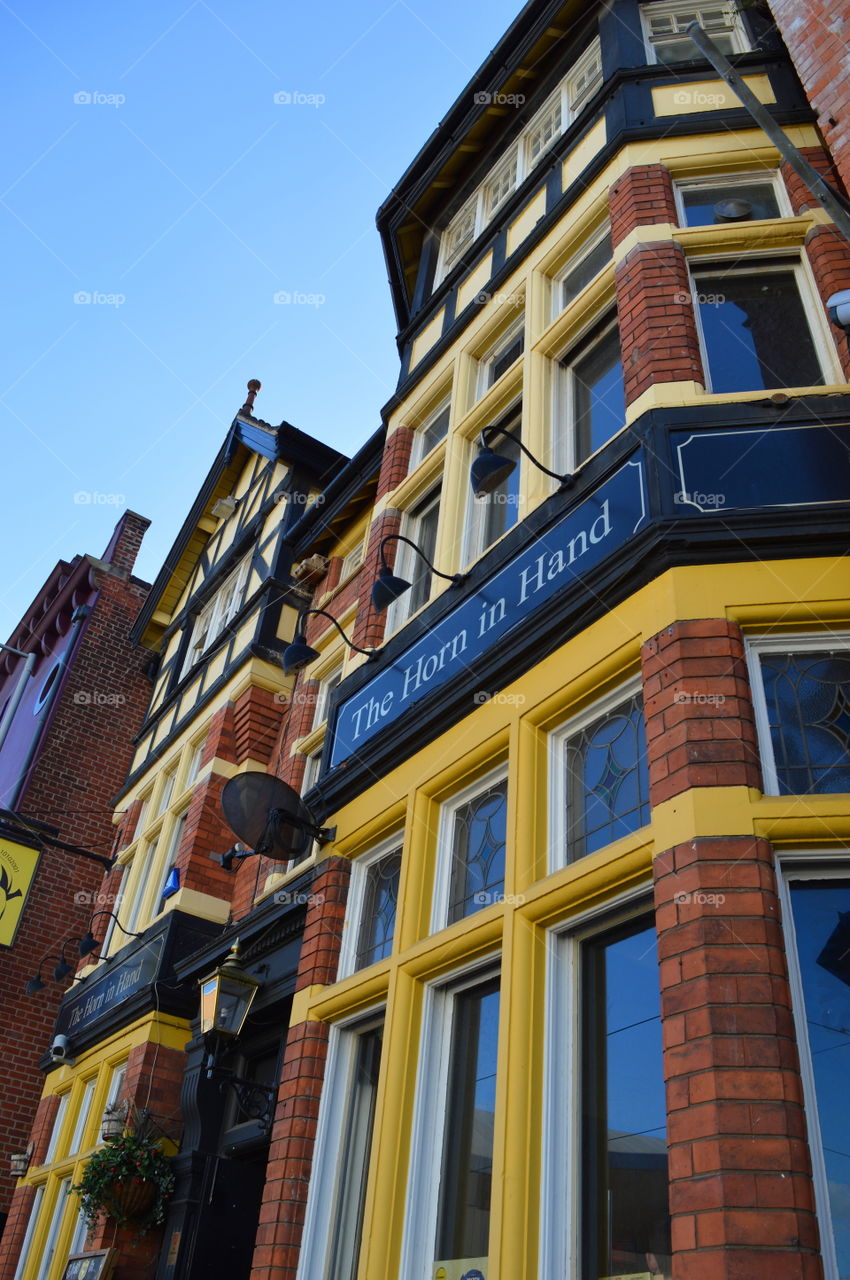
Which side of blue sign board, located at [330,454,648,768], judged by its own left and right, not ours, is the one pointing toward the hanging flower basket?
right

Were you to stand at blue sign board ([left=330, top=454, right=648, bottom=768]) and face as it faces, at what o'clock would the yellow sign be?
The yellow sign is roughly at 3 o'clock from the blue sign board.

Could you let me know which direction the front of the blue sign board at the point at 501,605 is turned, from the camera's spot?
facing the viewer and to the left of the viewer

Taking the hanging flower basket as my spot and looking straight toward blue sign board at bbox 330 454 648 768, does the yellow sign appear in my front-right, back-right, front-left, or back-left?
back-right

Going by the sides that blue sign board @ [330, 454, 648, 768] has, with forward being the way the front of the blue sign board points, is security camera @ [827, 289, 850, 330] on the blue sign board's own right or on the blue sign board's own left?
on the blue sign board's own left

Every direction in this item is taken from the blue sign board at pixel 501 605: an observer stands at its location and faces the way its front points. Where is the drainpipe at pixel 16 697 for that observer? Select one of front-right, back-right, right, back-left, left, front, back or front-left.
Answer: right

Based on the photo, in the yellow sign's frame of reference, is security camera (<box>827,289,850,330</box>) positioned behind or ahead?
ahead

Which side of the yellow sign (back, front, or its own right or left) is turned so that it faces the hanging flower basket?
front

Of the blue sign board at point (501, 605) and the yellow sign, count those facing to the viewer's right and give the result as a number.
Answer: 0

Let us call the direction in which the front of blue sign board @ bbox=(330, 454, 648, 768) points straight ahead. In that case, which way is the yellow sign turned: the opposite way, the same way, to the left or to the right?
to the left

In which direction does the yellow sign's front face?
toward the camera
